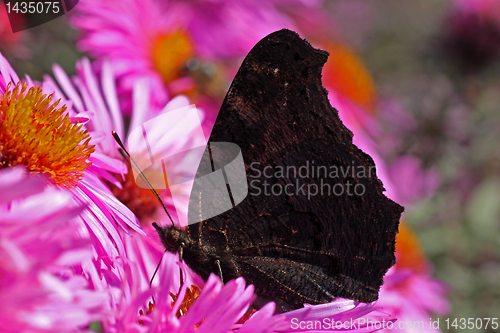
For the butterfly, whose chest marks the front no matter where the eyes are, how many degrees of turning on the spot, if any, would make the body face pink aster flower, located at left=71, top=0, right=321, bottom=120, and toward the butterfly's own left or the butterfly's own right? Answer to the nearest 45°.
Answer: approximately 45° to the butterfly's own right

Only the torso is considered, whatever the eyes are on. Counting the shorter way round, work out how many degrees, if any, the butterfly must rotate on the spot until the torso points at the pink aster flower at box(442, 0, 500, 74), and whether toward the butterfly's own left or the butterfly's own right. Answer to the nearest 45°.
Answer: approximately 135° to the butterfly's own right

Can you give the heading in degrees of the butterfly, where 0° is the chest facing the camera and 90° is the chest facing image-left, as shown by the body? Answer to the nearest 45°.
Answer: approximately 90°
